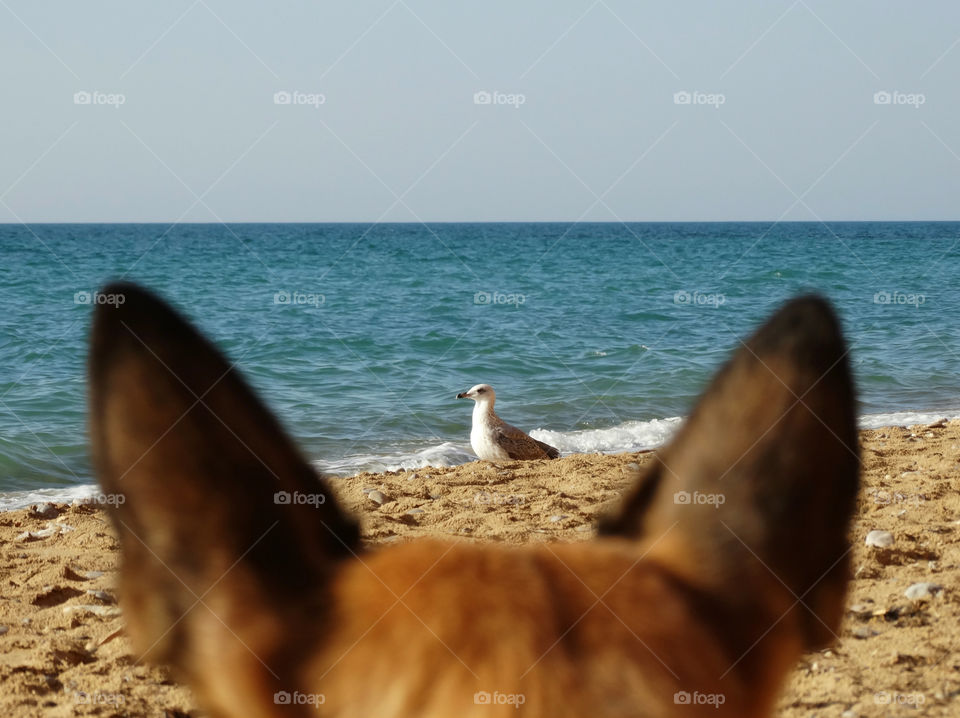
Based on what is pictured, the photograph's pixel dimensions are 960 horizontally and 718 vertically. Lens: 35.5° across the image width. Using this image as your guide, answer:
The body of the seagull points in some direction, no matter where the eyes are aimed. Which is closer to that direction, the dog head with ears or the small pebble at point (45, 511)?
the small pebble

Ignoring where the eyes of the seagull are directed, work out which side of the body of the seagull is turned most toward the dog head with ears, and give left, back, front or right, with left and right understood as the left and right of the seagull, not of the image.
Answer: left

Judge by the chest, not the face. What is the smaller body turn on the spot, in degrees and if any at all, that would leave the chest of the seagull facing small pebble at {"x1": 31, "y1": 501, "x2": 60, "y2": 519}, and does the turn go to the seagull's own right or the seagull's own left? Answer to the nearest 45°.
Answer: approximately 45° to the seagull's own left

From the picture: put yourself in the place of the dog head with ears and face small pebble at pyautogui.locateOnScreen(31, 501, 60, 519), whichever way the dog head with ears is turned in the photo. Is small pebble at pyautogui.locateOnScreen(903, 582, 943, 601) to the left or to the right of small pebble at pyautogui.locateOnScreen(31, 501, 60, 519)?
right

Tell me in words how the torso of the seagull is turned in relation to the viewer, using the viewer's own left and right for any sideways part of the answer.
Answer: facing to the left of the viewer
